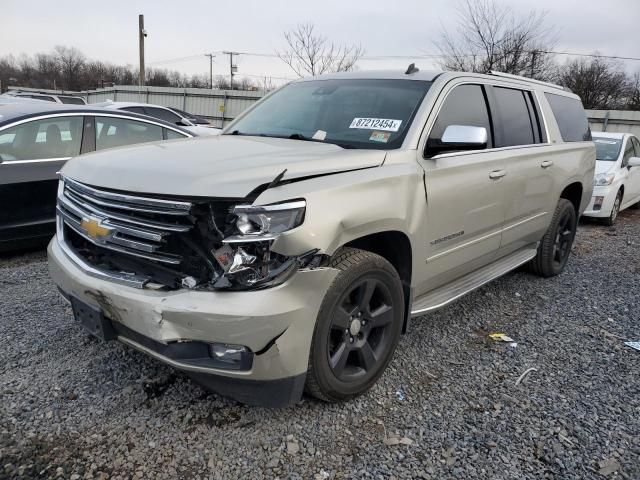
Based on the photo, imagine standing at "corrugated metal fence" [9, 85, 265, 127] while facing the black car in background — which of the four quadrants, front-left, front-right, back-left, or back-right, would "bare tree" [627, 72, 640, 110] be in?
back-left

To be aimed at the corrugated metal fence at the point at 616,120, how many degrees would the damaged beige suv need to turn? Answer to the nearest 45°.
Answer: approximately 180°

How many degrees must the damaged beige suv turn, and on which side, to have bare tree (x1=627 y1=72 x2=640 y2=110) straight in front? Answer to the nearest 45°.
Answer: approximately 180°

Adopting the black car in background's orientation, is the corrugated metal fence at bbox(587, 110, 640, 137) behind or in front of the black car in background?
behind

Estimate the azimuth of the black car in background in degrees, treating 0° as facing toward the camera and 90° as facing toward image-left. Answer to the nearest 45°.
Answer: approximately 45°

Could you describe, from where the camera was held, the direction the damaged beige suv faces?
facing the viewer and to the left of the viewer

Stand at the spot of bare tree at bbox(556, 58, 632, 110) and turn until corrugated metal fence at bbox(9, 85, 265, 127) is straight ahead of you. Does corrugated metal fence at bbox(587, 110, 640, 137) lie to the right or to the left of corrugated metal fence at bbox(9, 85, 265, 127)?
left

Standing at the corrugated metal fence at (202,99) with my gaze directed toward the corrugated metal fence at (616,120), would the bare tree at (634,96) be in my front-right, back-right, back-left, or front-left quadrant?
front-left

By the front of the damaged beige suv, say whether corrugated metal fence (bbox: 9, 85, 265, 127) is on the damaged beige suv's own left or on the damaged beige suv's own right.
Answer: on the damaged beige suv's own right

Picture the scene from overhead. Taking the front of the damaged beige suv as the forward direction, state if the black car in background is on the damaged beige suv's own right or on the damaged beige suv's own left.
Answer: on the damaged beige suv's own right

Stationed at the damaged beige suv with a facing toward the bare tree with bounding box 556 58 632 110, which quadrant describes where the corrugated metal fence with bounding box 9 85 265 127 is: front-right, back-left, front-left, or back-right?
front-left
